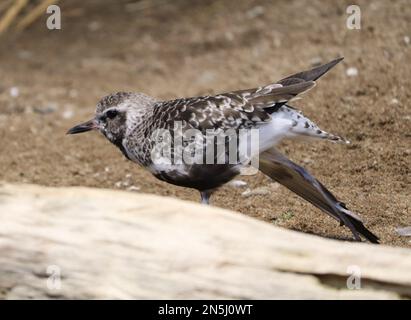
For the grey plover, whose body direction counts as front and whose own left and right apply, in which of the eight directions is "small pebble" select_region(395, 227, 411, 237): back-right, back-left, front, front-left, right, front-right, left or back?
back

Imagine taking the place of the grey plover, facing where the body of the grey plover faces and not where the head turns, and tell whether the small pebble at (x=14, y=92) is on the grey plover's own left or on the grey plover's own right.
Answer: on the grey plover's own right

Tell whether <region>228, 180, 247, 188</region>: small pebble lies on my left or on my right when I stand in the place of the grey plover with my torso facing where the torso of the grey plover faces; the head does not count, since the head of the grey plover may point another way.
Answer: on my right

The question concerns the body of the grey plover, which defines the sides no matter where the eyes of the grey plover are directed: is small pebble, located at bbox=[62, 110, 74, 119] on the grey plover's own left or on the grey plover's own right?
on the grey plover's own right

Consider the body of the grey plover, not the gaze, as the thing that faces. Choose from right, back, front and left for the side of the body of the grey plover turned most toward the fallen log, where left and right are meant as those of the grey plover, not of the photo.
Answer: left

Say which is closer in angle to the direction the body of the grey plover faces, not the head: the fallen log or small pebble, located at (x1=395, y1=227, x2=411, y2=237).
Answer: the fallen log

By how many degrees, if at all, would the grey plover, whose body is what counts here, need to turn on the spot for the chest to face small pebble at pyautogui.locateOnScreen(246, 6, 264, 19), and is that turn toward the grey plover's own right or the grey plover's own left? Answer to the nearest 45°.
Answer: approximately 90° to the grey plover's own right

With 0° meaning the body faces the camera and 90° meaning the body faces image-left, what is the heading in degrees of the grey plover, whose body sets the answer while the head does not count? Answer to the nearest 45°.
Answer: approximately 90°
